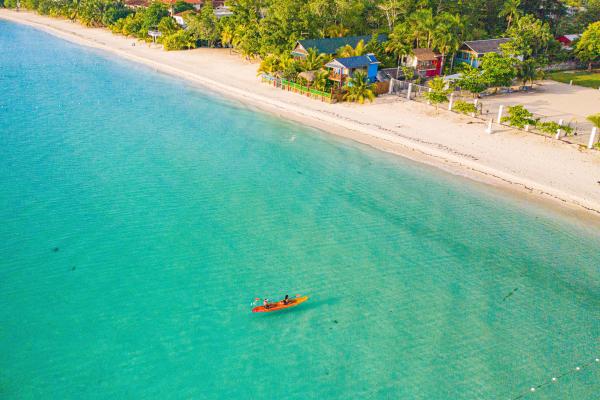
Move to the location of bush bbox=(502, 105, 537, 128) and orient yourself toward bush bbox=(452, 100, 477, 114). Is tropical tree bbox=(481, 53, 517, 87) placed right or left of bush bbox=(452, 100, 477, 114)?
right

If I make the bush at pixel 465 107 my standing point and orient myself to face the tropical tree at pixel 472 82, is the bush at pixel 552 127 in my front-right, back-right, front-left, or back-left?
back-right

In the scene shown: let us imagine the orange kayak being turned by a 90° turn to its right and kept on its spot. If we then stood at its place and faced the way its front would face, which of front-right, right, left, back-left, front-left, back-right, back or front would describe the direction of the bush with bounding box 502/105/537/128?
back-left

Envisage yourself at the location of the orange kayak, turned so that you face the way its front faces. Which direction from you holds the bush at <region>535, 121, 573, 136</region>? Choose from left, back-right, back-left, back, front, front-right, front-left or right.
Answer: front-left

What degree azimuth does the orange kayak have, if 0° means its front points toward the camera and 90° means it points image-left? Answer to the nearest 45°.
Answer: approximately 270°

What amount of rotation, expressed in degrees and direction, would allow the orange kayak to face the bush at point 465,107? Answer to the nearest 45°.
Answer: approximately 45° to its left

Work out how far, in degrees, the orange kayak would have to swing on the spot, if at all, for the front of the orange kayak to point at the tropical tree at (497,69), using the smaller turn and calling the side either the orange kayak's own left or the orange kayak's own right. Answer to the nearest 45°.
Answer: approximately 45° to the orange kayak's own left

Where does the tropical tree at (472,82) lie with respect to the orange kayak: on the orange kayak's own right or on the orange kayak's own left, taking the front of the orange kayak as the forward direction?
on the orange kayak's own left
